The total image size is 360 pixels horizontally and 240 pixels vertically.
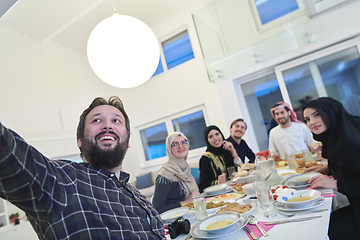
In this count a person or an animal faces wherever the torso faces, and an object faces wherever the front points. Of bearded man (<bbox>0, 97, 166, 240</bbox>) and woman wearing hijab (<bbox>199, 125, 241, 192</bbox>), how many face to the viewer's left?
0

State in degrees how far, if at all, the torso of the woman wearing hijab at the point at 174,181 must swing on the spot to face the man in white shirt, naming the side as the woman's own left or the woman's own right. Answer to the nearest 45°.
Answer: approximately 90° to the woman's own left

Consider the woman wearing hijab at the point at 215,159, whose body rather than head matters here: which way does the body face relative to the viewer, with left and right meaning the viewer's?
facing the viewer and to the right of the viewer

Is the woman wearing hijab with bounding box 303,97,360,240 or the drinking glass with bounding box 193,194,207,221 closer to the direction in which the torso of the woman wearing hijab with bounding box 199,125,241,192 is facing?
the woman wearing hijab

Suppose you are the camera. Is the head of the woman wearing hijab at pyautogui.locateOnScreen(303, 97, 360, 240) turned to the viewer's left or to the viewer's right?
to the viewer's left

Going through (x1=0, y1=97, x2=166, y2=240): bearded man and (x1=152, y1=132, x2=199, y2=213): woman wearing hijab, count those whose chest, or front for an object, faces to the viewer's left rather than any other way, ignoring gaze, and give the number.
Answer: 0

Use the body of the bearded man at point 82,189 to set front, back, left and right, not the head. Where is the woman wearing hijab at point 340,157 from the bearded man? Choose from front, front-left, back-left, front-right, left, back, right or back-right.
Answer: front-left

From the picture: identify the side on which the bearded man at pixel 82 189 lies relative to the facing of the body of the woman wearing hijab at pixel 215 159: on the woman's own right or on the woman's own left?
on the woman's own right

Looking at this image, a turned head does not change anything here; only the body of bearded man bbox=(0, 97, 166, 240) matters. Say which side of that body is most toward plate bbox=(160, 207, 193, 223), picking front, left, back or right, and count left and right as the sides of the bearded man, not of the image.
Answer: left
